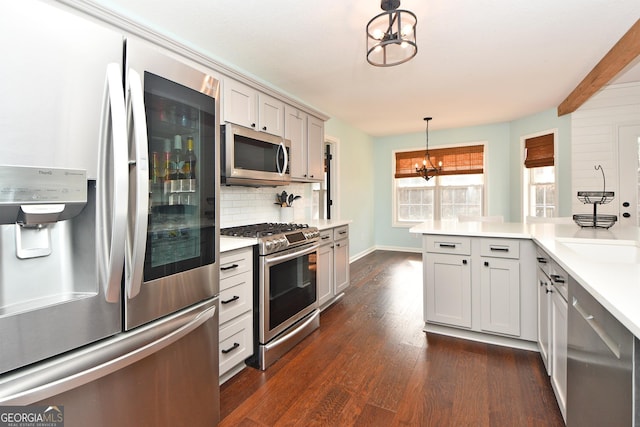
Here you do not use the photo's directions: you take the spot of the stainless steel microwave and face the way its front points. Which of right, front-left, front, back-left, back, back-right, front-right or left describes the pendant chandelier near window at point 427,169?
left

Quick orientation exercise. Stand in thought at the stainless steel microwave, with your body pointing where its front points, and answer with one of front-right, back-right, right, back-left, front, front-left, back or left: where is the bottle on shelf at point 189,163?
front-right

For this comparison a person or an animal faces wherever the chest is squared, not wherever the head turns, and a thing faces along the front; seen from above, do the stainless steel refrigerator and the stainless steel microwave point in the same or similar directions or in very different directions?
same or similar directions

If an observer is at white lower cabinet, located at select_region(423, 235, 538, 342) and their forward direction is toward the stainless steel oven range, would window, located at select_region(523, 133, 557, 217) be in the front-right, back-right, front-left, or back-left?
back-right

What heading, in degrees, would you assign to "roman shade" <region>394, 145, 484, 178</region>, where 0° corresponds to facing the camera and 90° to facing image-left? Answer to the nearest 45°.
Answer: approximately 0°

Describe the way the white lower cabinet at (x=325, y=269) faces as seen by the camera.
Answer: facing the viewer and to the right of the viewer

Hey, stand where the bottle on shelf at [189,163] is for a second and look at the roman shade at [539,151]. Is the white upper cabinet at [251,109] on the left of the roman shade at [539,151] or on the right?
left

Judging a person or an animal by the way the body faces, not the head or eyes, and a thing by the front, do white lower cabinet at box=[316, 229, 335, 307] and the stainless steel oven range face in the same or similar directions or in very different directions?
same or similar directions

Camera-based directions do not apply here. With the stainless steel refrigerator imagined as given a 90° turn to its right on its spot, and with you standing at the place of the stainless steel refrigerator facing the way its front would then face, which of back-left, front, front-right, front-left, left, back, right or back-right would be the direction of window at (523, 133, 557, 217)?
back-left

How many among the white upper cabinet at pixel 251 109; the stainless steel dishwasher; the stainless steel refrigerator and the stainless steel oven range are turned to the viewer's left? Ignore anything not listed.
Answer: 1

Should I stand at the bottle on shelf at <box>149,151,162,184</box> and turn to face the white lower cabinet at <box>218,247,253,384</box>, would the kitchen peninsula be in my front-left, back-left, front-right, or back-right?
front-right

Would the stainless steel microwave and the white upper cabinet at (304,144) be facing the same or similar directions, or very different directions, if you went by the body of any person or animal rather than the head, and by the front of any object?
same or similar directions

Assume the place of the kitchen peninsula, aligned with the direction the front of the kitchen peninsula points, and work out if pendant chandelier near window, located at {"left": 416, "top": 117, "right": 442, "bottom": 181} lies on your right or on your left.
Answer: on your right

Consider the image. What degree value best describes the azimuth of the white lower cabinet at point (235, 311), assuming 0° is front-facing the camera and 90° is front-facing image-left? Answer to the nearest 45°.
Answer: approximately 315°

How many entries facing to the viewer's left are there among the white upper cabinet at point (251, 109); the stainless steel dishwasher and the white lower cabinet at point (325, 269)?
1

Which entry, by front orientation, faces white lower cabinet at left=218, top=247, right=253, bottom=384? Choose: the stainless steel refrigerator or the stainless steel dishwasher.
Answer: the stainless steel dishwasher

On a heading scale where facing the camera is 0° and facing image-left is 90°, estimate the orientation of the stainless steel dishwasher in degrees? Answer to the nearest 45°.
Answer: approximately 90°

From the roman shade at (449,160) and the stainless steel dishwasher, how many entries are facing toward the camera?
1

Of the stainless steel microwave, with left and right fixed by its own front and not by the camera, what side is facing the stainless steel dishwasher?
front
